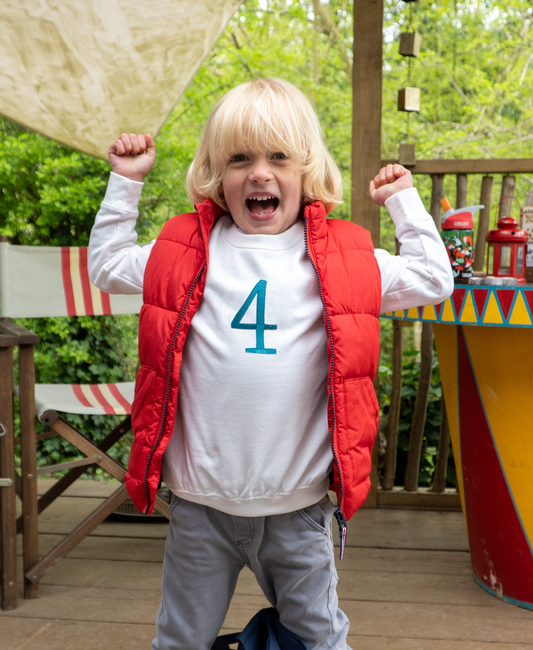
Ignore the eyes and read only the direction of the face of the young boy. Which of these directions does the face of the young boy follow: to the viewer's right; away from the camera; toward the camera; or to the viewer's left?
toward the camera

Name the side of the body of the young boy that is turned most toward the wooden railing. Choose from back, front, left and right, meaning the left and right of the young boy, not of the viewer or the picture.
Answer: back

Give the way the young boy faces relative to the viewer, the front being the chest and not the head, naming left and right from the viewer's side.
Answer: facing the viewer

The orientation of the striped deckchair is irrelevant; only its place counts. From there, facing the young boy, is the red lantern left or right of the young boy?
left

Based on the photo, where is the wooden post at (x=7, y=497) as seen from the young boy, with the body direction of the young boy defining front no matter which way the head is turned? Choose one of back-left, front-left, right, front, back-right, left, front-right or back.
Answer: back-right

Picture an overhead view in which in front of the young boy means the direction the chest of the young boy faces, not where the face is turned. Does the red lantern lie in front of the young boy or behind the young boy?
behind

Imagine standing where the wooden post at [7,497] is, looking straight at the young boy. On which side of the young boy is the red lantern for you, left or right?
left

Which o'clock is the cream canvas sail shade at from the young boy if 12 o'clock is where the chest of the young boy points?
The cream canvas sail shade is roughly at 5 o'clock from the young boy.

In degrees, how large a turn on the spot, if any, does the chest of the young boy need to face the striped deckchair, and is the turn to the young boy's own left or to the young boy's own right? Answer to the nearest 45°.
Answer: approximately 135° to the young boy's own right

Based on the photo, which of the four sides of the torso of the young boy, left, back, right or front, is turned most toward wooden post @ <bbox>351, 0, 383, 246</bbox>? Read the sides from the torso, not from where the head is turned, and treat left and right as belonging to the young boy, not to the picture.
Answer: back
